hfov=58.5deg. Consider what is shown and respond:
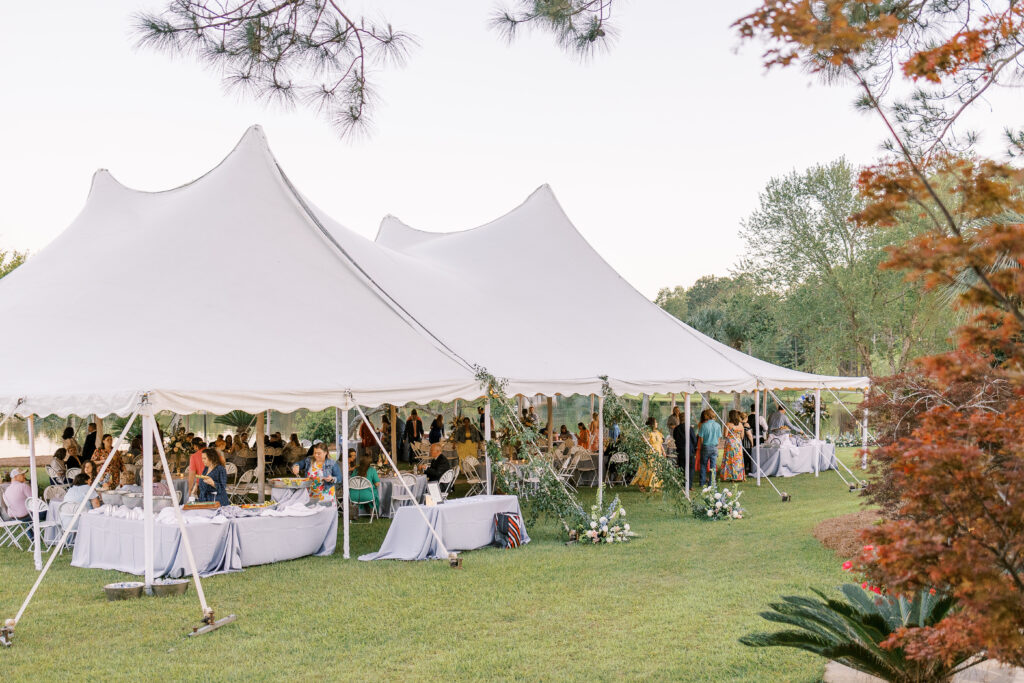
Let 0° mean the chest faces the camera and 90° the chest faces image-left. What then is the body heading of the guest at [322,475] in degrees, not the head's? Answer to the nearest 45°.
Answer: approximately 45°

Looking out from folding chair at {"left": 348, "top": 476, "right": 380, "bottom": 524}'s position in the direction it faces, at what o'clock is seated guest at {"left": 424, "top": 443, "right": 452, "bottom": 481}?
The seated guest is roughly at 2 o'clock from the folding chair.

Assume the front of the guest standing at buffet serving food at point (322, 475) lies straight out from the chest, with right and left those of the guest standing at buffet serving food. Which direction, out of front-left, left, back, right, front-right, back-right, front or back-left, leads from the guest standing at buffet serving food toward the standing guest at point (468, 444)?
back

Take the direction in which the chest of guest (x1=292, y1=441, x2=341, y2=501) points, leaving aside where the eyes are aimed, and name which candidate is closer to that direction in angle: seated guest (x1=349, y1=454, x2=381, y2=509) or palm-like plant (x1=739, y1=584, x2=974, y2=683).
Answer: the palm-like plant

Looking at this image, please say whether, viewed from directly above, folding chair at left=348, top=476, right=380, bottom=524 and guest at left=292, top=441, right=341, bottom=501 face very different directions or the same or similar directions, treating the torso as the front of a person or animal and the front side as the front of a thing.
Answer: very different directions

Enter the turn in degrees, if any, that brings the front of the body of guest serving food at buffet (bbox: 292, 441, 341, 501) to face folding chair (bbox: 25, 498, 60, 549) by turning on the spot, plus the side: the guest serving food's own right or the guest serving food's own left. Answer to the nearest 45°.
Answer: approximately 45° to the guest serving food's own right

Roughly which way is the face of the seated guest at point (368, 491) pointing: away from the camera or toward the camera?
away from the camera
